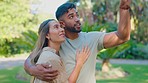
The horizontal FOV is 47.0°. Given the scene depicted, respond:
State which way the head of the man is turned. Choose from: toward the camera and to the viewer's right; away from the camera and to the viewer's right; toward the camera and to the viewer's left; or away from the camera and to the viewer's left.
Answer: toward the camera and to the viewer's right

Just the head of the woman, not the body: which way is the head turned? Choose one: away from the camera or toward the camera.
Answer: toward the camera

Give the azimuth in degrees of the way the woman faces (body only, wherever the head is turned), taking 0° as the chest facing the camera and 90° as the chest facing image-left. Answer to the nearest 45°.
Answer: approximately 270°
